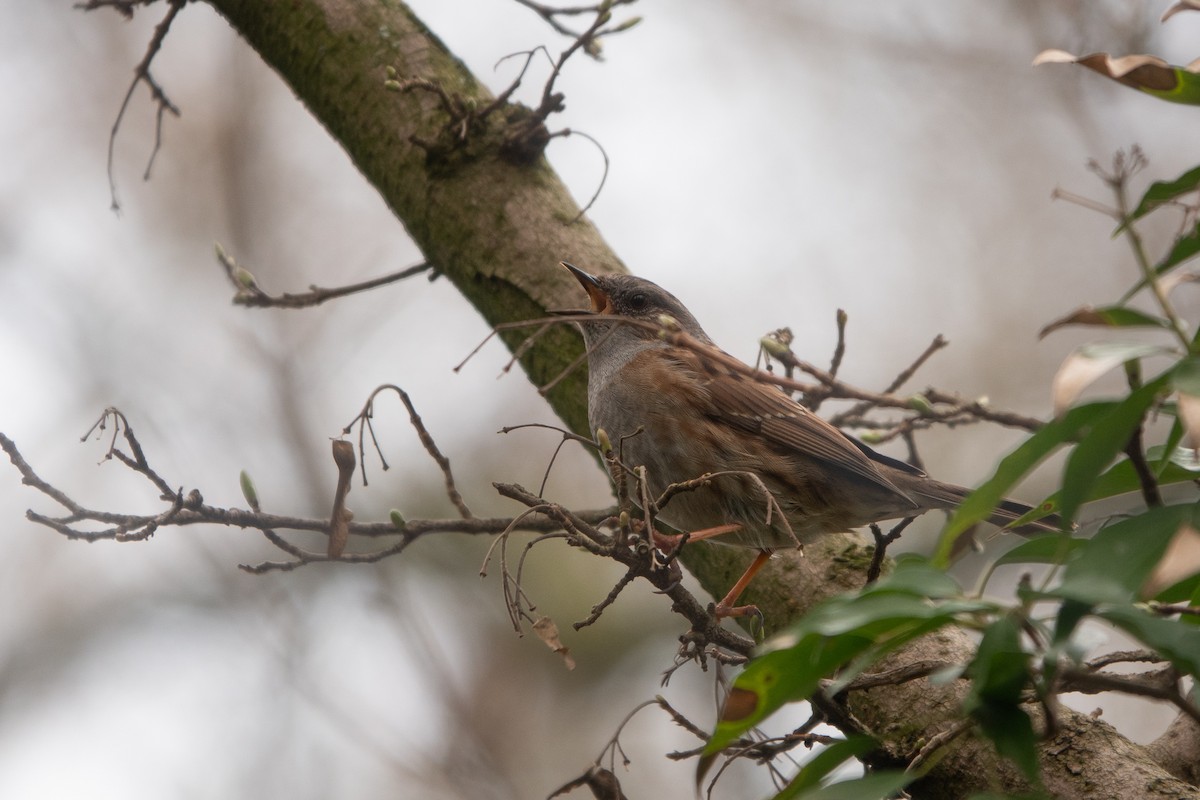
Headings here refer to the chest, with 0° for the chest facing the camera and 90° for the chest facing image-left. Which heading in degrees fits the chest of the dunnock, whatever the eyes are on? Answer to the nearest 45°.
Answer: approximately 90°

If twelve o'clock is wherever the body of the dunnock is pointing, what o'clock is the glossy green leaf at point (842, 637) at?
The glossy green leaf is roughly at 9 o'clock from the dunnock.

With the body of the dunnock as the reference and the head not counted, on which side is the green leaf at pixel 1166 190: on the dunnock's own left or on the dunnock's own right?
on the dunnock's own left

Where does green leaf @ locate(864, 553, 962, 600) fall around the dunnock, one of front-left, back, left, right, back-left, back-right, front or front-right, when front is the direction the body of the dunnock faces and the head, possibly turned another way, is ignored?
left

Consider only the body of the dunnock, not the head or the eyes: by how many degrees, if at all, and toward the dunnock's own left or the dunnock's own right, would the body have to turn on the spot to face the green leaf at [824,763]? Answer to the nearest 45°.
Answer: approximately 90° to the dunnock's own left

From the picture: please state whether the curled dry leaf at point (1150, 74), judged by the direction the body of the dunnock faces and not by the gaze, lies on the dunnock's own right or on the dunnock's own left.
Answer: on the dunnock's own left

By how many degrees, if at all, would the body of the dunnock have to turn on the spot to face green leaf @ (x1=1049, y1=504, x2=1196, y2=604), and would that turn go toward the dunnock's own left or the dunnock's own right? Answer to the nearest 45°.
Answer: approximately 90° to the dunnock's own left

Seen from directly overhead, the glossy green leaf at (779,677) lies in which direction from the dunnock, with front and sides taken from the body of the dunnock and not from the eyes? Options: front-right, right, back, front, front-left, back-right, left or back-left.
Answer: left

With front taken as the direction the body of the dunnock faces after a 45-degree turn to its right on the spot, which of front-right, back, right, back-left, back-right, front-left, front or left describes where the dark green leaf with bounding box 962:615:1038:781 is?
back-left

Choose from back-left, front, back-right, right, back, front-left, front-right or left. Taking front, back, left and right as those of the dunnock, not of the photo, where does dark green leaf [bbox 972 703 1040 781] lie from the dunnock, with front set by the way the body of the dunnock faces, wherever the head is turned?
left
